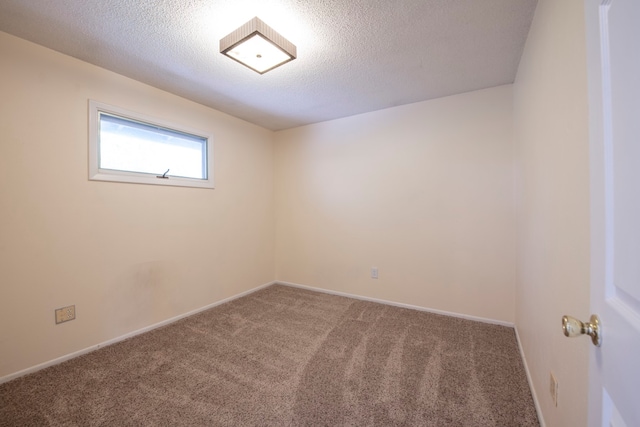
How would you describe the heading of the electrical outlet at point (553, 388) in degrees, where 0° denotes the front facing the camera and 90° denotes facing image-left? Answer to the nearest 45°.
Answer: approximately 90°

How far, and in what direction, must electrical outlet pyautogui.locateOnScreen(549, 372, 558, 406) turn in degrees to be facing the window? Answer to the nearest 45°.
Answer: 0° — it already faces it
